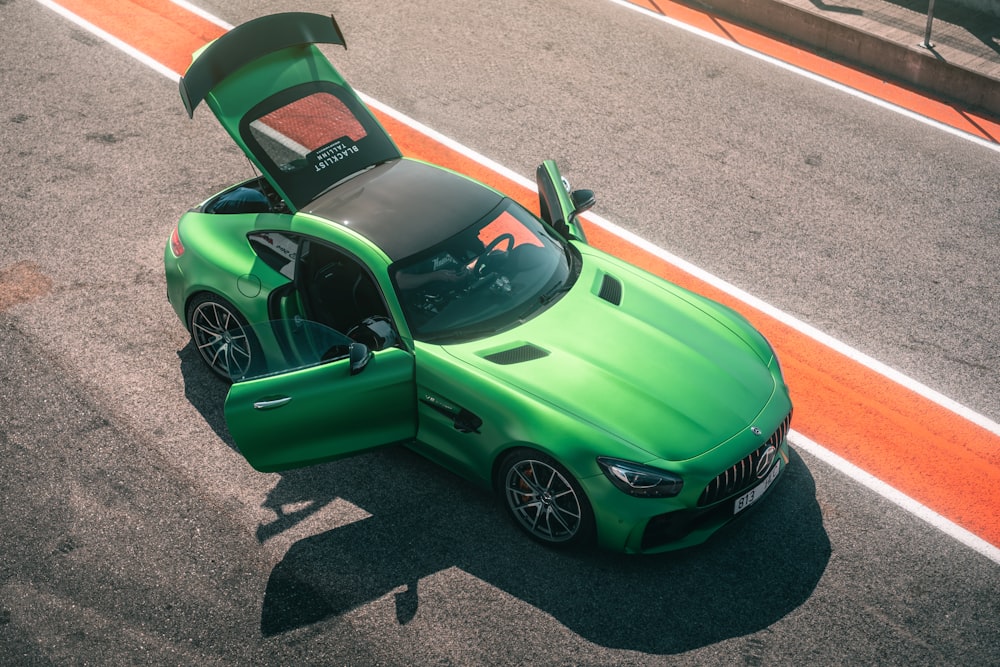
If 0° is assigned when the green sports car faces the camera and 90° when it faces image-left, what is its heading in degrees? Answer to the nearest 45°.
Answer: approximately 315°

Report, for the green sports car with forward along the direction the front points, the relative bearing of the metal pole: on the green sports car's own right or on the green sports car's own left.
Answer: on the green sports car's own left
